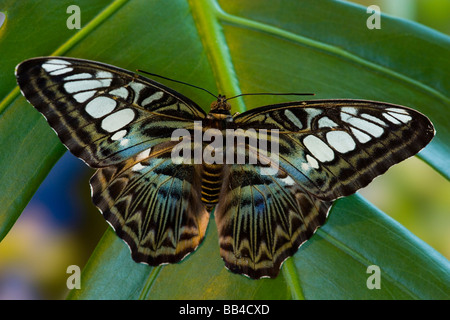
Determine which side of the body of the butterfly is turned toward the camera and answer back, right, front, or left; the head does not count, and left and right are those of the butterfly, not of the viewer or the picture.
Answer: back
